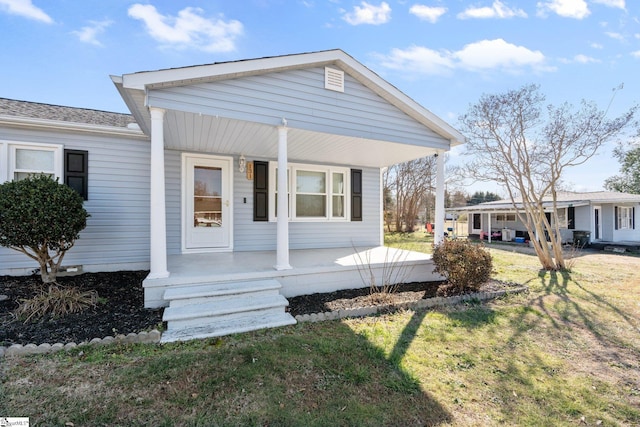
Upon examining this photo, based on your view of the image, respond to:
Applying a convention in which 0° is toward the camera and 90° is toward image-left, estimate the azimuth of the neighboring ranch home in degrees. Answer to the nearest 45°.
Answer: approximately 0°

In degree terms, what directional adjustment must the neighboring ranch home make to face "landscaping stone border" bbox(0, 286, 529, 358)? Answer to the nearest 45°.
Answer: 0° — it already faces it
